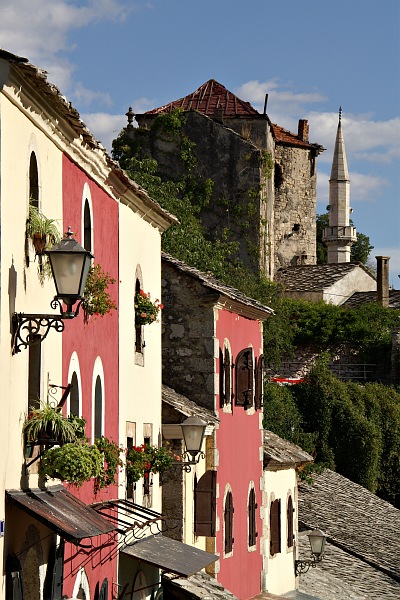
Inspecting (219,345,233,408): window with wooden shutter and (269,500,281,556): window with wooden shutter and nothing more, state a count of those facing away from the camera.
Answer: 0

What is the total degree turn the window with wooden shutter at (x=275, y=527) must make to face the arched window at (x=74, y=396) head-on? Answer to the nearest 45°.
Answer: approximately 45° to its right

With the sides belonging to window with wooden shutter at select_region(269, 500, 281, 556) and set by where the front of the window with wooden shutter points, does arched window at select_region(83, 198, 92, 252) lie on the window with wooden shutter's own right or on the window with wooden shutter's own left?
on the window with wooden shutter's own right

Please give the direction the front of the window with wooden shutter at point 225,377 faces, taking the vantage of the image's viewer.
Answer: facing the viewer and to the right of the viewer

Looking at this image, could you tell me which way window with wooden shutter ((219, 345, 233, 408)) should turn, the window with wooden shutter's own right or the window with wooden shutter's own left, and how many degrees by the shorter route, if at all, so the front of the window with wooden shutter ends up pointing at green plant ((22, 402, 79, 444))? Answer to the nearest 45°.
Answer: approximately 45° to the window with wooden shutter's own right

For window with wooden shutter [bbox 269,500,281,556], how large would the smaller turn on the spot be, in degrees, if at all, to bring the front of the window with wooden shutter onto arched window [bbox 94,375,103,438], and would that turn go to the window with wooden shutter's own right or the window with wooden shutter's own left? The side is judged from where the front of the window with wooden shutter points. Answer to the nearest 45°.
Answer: approximately 45° to the window with wooden shutter's own right

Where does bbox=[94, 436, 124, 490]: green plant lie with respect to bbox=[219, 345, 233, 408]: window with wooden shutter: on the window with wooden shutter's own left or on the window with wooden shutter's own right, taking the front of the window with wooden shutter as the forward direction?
on the window with wooden shutter's own right

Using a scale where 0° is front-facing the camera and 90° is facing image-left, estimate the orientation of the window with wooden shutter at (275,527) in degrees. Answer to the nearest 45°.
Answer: approximately 315°

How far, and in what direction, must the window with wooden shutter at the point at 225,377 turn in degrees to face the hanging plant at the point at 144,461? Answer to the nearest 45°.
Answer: approximately 45° to its right
